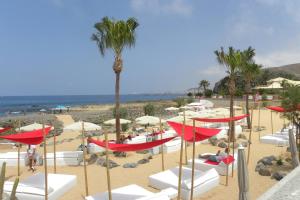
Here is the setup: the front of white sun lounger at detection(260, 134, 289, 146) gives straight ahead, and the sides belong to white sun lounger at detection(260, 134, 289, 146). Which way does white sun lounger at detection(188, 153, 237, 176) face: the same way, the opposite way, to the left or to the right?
the same way

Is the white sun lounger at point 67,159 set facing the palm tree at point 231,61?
no

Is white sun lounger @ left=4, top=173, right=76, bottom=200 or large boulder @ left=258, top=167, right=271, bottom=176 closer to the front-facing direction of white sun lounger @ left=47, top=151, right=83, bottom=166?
the white sun lounger

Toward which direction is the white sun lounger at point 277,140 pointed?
to the viewer's left

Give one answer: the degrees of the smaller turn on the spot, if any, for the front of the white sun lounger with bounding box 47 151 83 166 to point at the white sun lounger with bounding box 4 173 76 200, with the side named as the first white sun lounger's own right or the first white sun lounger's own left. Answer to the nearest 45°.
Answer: approximately 90° to the first white sun lounger's own left

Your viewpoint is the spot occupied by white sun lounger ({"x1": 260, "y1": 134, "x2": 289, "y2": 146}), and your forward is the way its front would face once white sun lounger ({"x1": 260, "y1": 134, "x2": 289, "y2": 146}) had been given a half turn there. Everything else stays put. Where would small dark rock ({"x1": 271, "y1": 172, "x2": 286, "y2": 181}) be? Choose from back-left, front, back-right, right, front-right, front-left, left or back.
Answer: right

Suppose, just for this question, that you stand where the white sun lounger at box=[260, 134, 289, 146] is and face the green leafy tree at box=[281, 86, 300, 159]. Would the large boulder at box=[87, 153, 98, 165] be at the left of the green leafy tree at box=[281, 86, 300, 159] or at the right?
right

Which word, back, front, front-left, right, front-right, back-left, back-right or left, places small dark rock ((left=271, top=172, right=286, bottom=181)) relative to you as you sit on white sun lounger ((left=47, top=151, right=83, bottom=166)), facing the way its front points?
back-left

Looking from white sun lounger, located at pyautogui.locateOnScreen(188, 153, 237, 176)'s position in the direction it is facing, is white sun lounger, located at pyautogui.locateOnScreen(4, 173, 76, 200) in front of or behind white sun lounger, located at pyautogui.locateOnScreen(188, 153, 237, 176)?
in front

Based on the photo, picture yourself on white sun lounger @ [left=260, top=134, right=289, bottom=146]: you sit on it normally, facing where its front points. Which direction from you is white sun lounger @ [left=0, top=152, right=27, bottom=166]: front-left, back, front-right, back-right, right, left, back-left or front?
front-left

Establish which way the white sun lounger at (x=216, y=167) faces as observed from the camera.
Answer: facing to the left of the viewer

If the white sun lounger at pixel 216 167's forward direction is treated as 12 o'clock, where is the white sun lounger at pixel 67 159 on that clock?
the white sun lounger at pixel 67 159 is roughly at 12 o'clock from the white sun lounger at pixel 216 167.

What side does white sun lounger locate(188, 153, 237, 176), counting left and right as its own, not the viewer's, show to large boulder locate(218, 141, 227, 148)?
right
